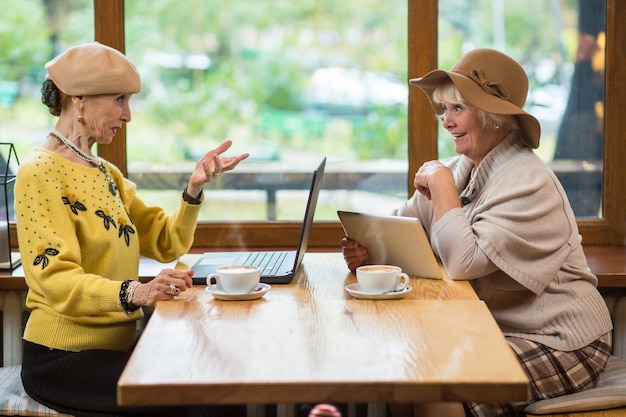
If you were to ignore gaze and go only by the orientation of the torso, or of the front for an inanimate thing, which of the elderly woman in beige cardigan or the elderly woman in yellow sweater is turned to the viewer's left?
the elderly woman in beige cardigan

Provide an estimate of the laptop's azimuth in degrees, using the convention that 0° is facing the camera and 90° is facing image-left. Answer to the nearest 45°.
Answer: approximately 90°

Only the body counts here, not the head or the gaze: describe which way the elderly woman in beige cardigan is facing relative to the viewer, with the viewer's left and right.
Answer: facing to the left of the viewer

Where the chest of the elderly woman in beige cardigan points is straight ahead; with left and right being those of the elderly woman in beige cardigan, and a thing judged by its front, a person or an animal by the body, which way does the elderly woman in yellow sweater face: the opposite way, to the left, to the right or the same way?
the opposite way

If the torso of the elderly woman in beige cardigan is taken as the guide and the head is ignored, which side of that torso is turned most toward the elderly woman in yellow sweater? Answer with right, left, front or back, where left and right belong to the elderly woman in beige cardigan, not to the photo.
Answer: front

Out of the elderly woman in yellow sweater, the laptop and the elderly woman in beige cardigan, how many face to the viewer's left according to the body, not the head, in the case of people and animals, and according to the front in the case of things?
2

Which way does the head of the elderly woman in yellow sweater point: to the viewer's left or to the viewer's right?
to the viewer's right

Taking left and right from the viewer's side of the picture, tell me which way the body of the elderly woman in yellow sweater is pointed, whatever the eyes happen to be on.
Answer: facing to the right of the viewer

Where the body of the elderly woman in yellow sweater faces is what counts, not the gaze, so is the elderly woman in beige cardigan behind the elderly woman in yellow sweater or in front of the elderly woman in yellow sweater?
in front

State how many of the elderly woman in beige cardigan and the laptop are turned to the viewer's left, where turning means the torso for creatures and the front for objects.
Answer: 2
